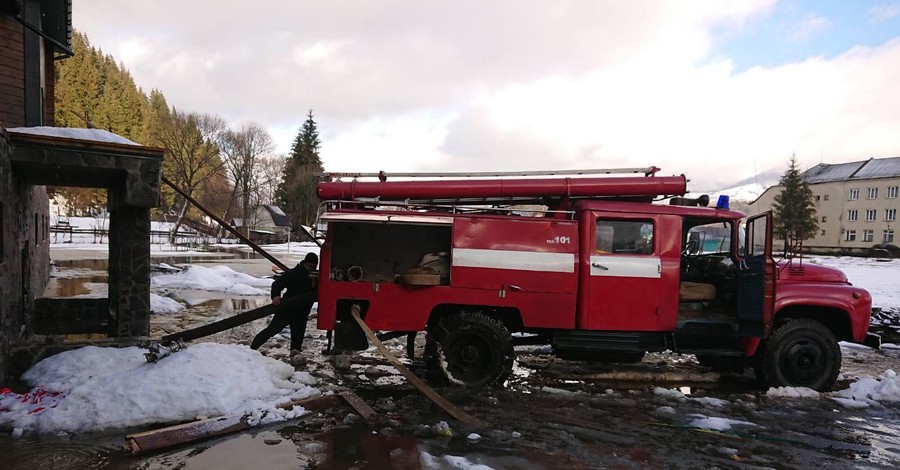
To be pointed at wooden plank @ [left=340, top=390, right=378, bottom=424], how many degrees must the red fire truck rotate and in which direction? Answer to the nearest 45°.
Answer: approximately 135° to its right

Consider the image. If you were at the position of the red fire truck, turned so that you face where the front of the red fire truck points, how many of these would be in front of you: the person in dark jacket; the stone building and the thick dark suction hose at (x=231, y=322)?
0

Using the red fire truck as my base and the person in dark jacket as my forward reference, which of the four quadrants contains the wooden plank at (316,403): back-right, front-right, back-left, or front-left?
front-left

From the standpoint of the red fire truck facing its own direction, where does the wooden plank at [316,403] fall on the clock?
The wooden plank is roughly at 5 o'clock from the red fire truck.

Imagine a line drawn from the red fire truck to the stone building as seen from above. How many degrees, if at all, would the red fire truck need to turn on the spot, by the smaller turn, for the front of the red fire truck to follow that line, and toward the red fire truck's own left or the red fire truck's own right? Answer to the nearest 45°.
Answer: approximately 180°

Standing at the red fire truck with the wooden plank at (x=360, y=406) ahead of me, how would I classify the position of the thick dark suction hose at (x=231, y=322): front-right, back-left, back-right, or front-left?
front-right

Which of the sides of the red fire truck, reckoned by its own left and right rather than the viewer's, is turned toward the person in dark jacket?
back

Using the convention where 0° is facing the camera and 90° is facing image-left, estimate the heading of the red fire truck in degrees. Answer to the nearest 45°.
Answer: approximately 270°

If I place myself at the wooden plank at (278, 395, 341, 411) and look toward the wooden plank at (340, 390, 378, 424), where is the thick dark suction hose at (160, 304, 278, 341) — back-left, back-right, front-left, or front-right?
back-left

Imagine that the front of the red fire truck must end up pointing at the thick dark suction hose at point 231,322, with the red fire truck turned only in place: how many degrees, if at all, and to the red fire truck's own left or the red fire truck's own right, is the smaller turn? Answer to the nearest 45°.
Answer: approximately 180°
